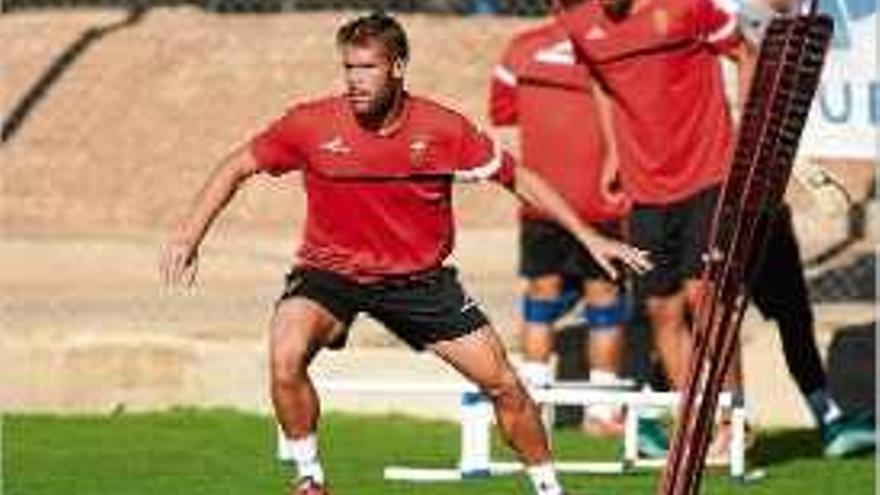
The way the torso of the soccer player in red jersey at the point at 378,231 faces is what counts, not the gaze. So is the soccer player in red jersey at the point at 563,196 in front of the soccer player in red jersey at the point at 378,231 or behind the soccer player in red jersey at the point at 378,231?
behind

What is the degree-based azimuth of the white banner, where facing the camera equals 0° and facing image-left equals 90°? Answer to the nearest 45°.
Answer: approximately 0°

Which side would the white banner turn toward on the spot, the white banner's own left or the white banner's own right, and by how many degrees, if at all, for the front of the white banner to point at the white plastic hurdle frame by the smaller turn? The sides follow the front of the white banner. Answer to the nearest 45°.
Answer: approximately 45° to the white banner's own right
